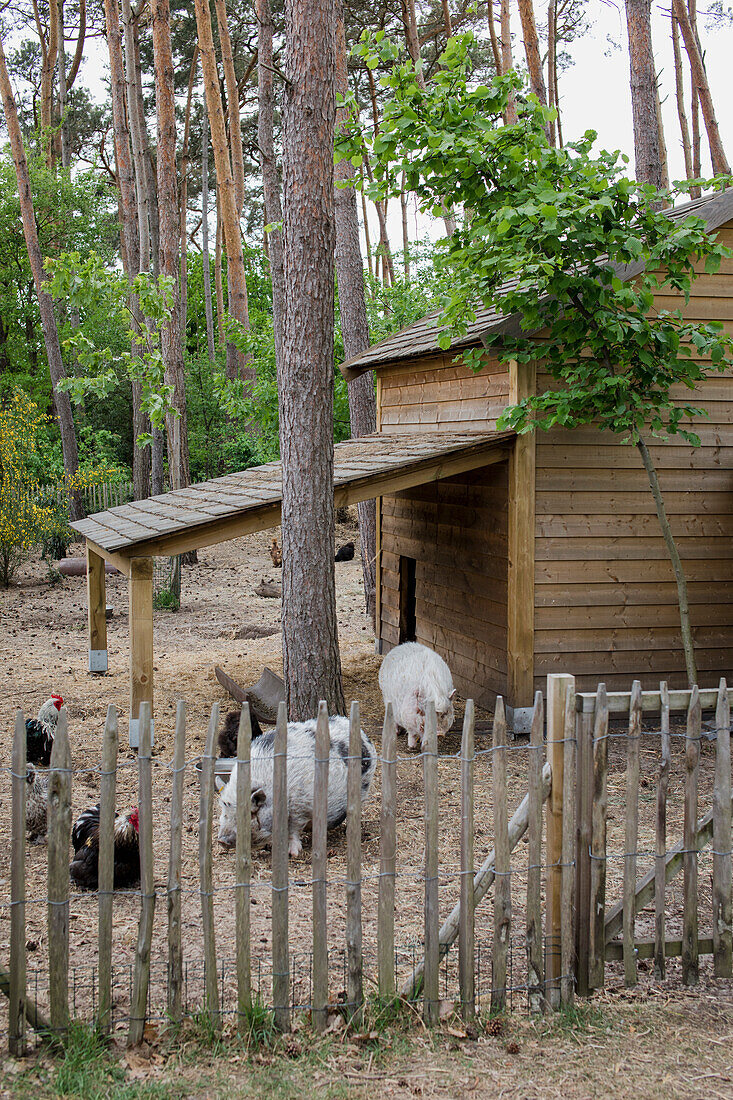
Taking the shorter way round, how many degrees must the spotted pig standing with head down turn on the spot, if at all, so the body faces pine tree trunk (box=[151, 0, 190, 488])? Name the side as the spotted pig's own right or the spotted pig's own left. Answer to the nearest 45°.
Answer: approximately 135° to the spotted pig's own right

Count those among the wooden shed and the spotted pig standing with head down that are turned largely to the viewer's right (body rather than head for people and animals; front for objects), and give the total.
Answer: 0

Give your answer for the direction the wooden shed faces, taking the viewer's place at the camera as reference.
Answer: facing to the left of the viewer

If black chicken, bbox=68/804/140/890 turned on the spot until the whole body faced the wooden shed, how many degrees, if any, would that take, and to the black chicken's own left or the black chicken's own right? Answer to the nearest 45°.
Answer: approximately 45° to the black chicken's own left

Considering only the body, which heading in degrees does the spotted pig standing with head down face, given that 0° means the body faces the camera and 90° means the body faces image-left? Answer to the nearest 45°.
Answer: approximately 45°

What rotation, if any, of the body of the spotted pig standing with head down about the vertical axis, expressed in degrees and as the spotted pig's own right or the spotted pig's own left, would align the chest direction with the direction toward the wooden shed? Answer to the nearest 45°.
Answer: approximately 180°

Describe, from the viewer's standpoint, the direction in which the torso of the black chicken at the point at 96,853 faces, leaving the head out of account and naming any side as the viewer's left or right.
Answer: facing to the right of the viewer

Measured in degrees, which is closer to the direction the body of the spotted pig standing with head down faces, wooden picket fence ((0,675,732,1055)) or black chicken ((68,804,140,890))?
the black chicken

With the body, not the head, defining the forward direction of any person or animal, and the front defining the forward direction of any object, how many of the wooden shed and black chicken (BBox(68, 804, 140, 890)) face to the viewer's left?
1

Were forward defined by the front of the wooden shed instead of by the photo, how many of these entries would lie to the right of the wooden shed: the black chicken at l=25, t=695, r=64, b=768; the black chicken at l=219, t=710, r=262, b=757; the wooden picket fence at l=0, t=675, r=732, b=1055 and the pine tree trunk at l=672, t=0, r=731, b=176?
1
